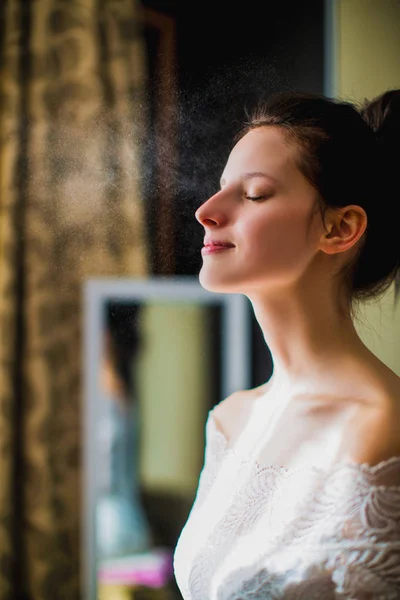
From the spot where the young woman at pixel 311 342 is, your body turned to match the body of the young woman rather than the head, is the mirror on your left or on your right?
on your right

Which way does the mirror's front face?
toward the camera

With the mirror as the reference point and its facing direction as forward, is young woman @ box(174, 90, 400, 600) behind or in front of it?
in front

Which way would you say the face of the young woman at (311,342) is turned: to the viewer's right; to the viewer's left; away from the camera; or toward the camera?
to the viewer's left

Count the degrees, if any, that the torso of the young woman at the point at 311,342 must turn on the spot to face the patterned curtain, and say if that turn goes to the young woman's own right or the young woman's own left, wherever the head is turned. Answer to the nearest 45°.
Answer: approximately 90° to the young woman's own right

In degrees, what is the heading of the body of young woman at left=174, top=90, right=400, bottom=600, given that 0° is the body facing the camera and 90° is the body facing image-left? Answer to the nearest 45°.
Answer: approximately 45°

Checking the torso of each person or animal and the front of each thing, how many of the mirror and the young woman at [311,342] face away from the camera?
0
